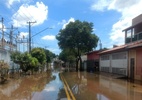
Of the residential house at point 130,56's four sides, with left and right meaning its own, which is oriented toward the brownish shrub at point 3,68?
front

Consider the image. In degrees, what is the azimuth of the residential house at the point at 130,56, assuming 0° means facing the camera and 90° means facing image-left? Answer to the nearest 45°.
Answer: approximately 45°

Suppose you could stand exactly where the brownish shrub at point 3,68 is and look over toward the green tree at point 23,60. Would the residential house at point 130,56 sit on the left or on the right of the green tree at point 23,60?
right
